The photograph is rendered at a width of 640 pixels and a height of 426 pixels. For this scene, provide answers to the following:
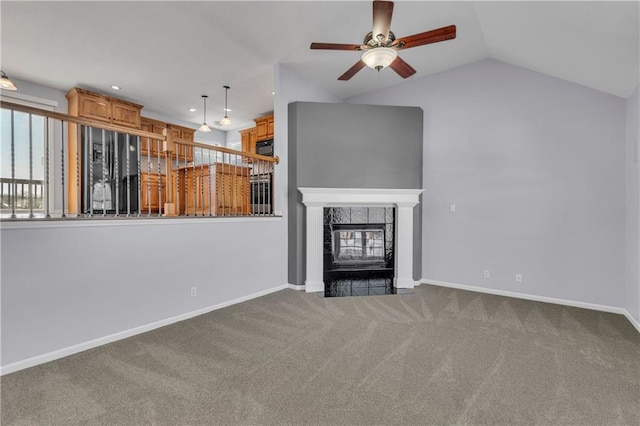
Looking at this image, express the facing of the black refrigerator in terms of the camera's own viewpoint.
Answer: facing the viewer and to the right of the viewer

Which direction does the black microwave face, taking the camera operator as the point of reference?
facing the viewer and to the left of the viewer

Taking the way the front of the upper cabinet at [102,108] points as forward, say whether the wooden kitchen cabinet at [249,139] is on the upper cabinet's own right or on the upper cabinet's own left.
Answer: on the upper cabinet's own left

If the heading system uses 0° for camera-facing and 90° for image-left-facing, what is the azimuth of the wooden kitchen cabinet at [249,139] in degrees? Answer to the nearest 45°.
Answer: approximately 45°

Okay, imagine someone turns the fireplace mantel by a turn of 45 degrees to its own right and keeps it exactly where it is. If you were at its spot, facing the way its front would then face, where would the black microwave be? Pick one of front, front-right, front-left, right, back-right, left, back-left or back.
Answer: right

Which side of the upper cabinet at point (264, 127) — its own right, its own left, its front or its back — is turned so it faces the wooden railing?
front

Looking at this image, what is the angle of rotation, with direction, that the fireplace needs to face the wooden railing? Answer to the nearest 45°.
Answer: approximately 90° to its right

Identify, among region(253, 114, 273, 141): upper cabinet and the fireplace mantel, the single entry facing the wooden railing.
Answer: the upper cabinet

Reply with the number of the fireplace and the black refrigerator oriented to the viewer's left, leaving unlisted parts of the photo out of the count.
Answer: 0
